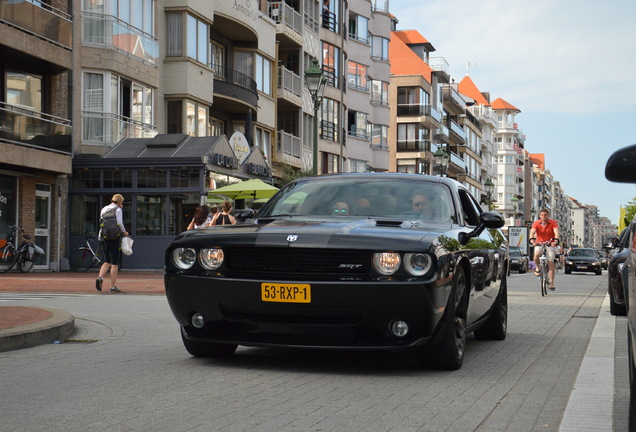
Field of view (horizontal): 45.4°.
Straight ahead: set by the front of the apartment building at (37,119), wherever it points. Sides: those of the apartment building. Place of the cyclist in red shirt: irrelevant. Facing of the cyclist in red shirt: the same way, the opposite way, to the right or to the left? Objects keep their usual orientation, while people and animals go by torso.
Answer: to the right

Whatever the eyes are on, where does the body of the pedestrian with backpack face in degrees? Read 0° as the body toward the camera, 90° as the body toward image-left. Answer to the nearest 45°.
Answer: approximately 225°

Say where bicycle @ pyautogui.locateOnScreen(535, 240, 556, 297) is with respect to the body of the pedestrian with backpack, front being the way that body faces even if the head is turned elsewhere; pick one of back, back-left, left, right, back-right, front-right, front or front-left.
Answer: front-right

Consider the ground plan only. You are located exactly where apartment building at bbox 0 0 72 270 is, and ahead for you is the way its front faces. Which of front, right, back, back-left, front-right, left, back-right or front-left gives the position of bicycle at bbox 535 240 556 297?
front

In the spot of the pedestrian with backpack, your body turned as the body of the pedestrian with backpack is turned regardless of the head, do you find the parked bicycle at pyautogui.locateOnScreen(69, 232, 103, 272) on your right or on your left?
on your left

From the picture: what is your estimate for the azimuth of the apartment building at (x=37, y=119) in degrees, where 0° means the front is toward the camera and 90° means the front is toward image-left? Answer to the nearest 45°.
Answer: approximately 315°

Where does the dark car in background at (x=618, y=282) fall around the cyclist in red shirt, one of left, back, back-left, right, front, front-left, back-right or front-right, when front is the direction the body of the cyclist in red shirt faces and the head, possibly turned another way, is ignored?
front

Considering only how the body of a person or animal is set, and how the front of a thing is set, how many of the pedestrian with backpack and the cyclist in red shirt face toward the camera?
1

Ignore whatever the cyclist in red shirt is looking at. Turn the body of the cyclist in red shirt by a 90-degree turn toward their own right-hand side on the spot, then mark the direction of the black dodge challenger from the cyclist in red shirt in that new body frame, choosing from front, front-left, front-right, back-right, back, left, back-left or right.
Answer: left

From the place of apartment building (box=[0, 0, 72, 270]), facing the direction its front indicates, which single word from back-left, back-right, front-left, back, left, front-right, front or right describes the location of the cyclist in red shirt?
front

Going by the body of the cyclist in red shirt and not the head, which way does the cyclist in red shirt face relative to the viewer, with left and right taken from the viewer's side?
facing the viewer

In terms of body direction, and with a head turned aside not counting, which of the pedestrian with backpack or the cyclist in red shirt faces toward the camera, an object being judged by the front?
the cyclist in red shirt

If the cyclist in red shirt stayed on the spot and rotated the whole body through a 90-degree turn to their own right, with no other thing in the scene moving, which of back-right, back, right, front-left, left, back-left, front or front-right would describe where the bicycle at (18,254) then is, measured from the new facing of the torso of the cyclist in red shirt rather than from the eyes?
front

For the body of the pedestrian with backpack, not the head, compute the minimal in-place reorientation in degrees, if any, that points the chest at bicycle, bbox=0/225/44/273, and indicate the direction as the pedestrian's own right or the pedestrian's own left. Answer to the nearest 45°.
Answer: approximately 45° to the pedestrian's own left

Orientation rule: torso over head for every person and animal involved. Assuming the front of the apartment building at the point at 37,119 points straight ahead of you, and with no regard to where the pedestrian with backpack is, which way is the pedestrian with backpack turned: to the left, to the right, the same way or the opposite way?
to the left

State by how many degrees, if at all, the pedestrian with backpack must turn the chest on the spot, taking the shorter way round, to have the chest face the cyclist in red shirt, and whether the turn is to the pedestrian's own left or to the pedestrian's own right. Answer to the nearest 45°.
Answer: approximately 45° to the pedestrian's own right

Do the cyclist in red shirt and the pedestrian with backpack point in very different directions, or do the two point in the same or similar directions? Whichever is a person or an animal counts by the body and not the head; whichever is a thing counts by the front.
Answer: very different directions
